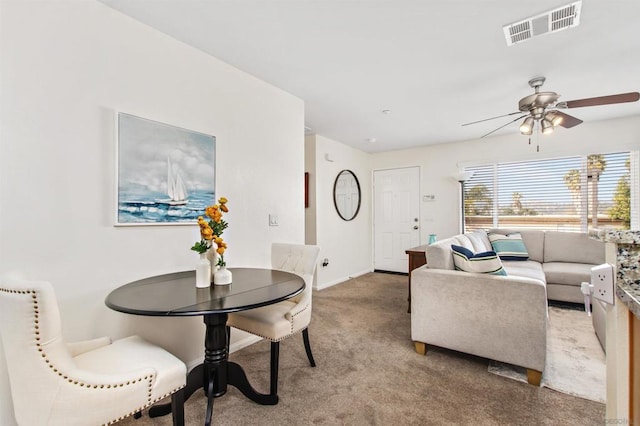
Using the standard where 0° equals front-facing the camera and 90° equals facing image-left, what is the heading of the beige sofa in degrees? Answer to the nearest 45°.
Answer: approximately 315°

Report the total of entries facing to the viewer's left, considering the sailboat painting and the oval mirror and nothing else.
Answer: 0

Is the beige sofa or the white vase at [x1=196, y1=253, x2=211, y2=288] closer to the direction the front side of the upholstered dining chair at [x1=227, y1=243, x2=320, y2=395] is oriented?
the white vase

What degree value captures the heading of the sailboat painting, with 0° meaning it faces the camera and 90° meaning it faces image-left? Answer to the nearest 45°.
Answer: approximately 315°

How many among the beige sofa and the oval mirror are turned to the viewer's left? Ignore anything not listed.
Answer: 0

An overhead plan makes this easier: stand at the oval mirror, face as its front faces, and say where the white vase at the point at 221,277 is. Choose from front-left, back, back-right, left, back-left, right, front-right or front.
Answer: front-right

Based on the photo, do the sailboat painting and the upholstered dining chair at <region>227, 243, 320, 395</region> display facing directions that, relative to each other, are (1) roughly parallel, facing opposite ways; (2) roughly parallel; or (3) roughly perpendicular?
roughly perpendicular

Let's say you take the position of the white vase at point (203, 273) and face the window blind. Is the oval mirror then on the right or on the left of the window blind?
left

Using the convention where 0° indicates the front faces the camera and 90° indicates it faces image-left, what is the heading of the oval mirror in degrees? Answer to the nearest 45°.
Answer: approximately 315°

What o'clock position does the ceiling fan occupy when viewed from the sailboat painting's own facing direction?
The ceiling fan is roughly at 11 o'clock from the sailboat painting.
